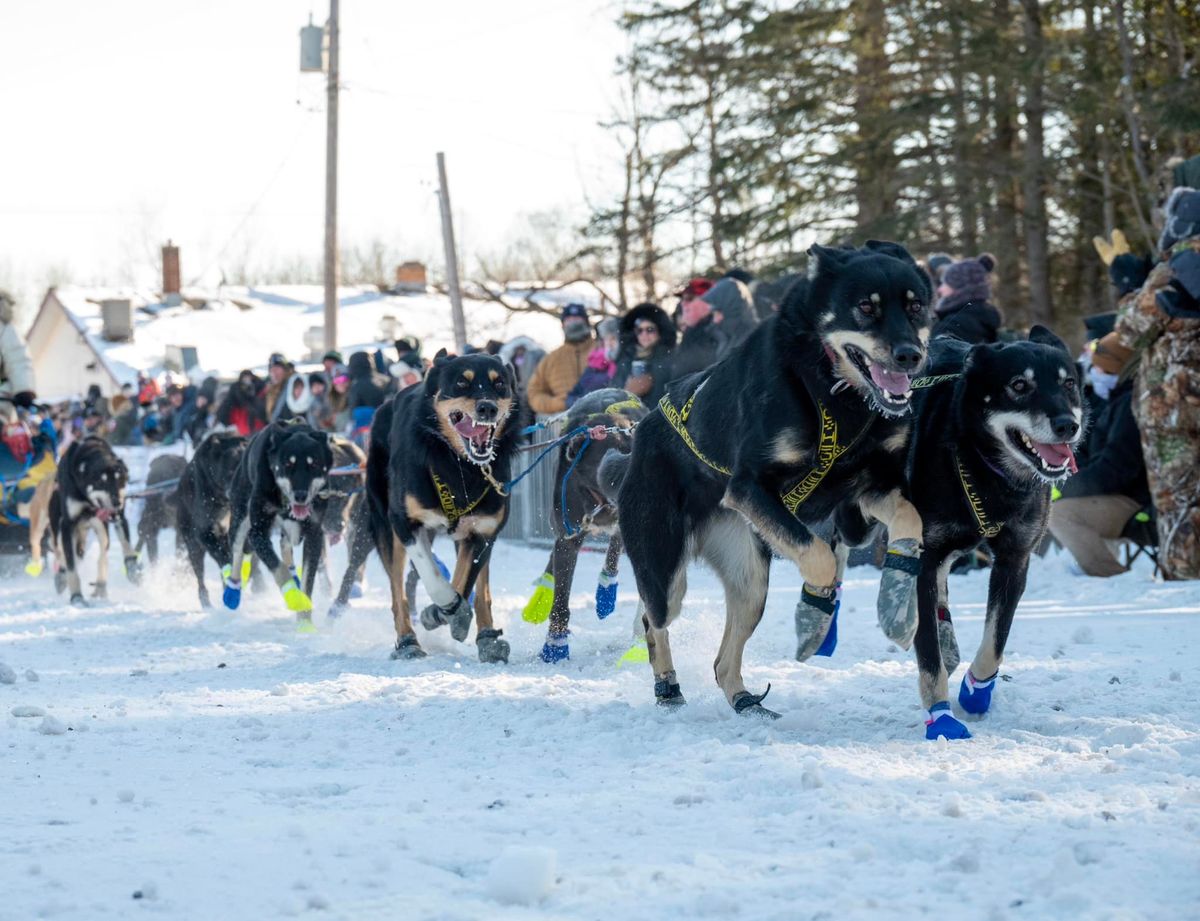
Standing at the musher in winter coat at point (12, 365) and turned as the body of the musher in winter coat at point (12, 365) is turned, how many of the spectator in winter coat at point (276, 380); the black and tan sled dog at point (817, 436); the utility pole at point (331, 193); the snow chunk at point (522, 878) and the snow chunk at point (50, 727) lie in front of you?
3

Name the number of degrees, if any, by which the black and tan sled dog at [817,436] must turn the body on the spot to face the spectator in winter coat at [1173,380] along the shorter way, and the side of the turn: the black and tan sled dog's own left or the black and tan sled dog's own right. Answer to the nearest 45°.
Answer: approximately 90° to the black and tan sled dog's own left

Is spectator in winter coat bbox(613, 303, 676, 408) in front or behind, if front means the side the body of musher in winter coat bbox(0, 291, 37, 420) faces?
in front

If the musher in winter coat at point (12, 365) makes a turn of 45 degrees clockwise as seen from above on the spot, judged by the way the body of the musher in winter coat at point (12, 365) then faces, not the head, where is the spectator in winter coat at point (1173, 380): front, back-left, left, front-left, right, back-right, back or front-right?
left

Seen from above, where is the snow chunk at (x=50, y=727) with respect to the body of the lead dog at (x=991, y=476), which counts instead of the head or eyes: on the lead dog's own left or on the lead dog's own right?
on the lead dog's own right

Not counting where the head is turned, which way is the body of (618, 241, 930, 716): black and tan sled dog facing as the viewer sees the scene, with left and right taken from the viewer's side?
facing the viewer and to the right of the viewer

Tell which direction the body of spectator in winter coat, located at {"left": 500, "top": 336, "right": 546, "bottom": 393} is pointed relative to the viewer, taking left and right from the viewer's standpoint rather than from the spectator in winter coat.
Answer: facing the viewer and to the left of the viewer

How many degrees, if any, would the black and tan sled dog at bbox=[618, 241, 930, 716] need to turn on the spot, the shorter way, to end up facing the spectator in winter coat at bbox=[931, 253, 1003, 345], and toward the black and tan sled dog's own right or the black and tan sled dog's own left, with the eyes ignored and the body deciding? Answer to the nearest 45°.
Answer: approximately 135° to the black and tan sled dog's own left

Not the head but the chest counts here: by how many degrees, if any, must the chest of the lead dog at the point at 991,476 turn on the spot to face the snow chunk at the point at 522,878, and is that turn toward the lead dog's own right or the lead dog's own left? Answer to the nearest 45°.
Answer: approximately 45° to the lead dog's own right

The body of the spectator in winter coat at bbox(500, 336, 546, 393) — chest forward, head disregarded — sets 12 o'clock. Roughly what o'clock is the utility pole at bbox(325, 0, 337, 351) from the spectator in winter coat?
The utility pole is roughly at 4 o'clock from the spectator in winter coat.

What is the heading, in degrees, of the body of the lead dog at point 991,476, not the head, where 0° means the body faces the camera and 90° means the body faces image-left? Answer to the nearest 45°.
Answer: approximately 315°

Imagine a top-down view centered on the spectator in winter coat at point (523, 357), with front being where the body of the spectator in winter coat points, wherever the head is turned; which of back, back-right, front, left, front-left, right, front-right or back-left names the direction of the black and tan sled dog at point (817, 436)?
front-left
